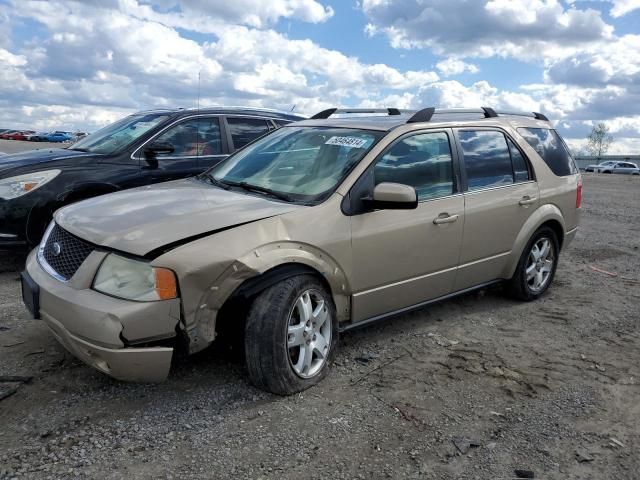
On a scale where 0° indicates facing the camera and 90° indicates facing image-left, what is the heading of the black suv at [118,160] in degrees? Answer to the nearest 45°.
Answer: approximately 45°

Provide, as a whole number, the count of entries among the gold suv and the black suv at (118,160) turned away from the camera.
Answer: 0

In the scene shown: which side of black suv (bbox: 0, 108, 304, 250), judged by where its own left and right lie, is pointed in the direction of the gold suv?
left

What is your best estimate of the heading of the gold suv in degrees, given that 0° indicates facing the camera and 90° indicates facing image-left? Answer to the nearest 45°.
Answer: approximately 45°

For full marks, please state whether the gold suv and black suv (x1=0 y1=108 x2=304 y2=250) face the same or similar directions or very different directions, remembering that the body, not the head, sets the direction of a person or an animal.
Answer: same or similar directions

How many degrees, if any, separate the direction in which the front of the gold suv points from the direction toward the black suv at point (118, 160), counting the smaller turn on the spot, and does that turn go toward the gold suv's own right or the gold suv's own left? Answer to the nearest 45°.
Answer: approximately 90° to the gold suv's own right
